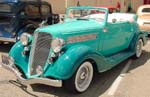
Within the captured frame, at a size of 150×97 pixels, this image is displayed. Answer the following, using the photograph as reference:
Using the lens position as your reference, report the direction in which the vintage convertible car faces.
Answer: facing the viewer and to the left of the viewer

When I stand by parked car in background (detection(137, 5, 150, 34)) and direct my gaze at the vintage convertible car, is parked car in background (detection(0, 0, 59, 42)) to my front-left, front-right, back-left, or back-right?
front-right

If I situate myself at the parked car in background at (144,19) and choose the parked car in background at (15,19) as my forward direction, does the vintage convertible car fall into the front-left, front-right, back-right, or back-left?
front-left

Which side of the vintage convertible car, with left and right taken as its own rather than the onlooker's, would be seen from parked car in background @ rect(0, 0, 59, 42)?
right

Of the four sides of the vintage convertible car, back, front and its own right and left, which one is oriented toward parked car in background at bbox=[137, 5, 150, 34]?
back
